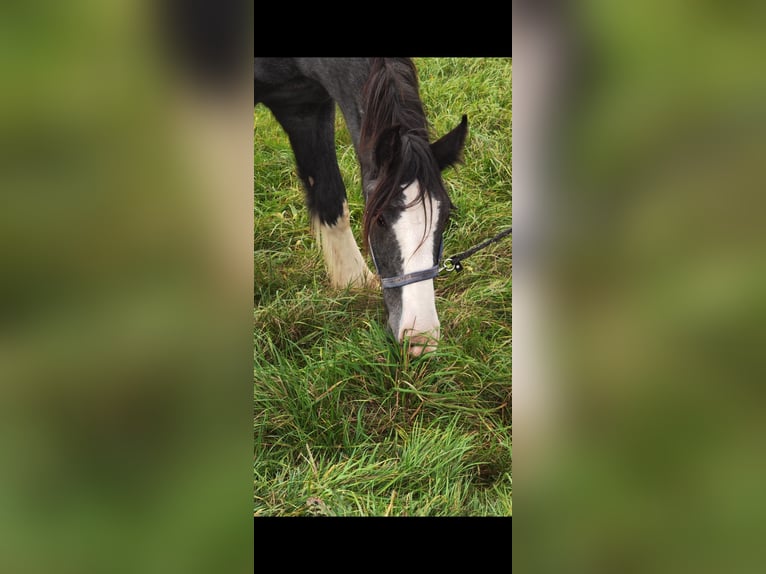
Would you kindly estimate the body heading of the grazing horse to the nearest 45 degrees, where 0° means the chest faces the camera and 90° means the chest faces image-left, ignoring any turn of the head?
approximately 315°
